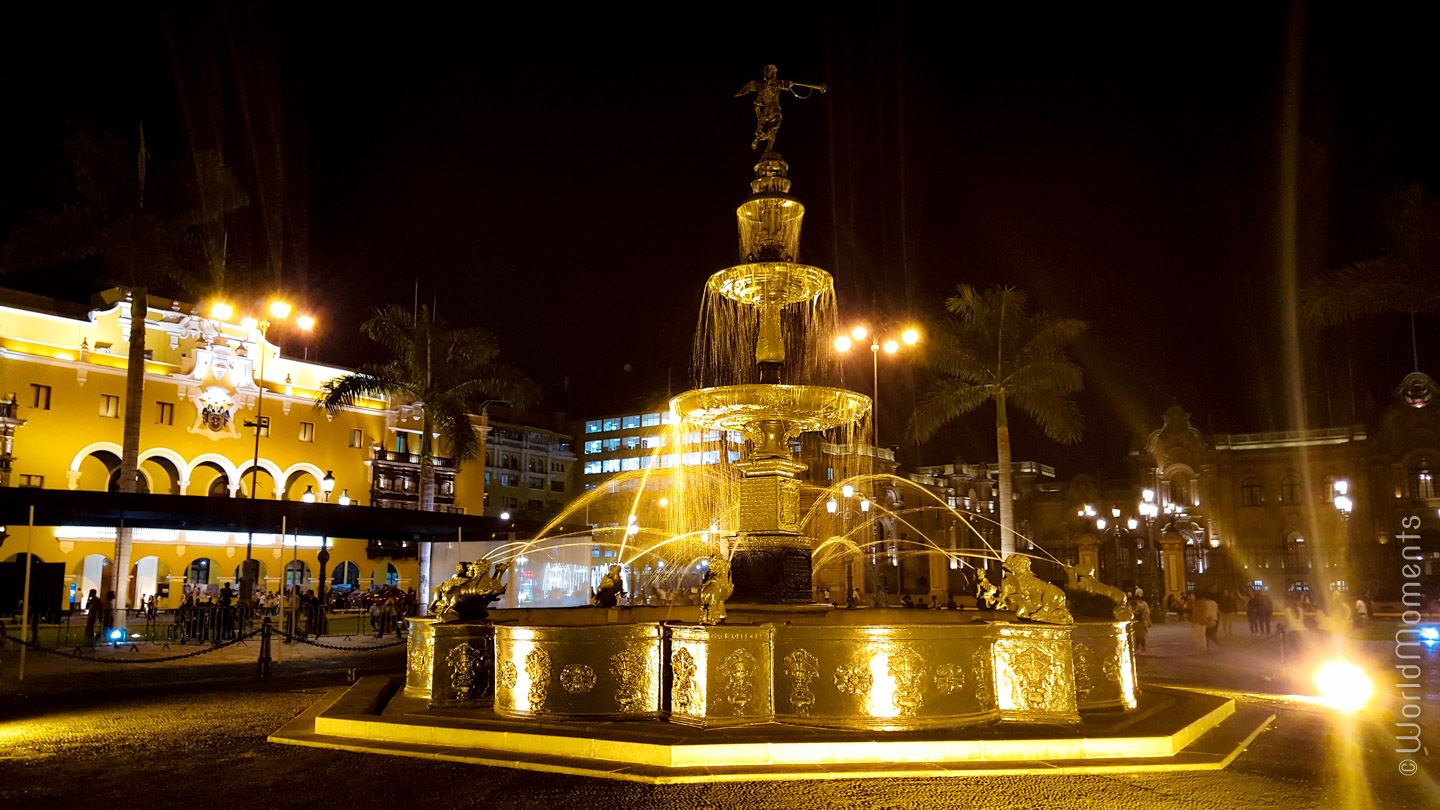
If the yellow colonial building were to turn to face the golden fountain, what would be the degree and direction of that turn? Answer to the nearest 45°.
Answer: approximately 45° to its right

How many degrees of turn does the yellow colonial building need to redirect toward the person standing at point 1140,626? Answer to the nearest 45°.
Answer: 0° — it already faces them

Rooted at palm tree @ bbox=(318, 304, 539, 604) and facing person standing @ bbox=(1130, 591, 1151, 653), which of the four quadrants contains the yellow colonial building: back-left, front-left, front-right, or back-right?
back-left

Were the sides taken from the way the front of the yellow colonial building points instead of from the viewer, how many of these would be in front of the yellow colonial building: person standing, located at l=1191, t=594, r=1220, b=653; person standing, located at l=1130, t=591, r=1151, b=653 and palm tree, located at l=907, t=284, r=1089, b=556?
3

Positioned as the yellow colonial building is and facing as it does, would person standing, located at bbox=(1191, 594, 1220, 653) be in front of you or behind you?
in front

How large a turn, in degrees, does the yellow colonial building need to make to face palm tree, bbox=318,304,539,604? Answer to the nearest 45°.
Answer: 0° — it already faces it

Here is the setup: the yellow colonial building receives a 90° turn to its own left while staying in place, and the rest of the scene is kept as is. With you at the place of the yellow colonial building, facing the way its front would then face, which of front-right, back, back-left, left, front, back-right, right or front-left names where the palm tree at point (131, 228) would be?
back-right

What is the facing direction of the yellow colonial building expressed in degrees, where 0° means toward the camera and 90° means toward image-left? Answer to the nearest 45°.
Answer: approximately 315°

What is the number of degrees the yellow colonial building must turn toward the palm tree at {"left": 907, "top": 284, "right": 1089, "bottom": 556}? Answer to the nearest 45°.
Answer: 0° — it already faces it

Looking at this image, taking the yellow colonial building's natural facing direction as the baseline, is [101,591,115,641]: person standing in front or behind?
in front
